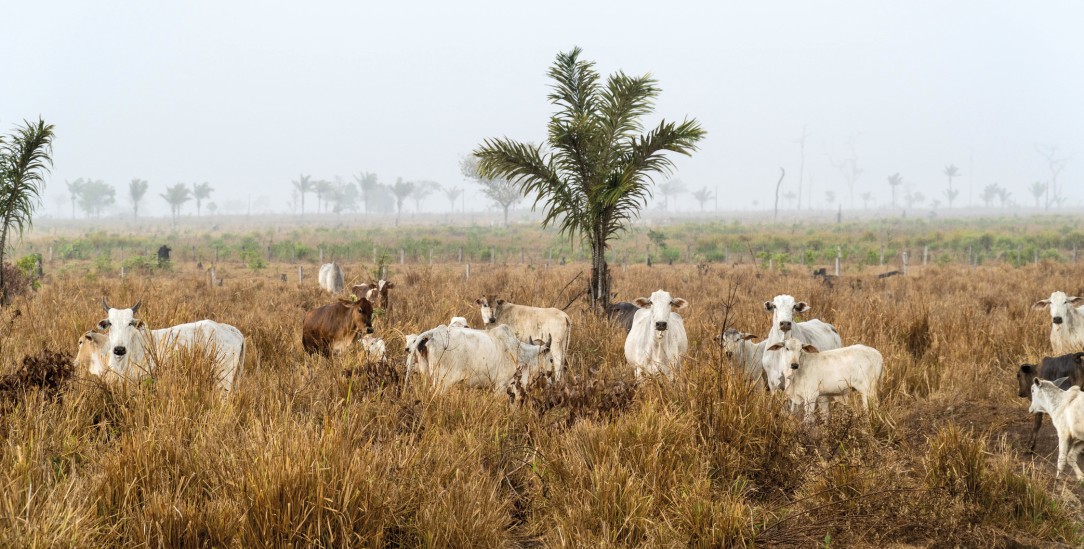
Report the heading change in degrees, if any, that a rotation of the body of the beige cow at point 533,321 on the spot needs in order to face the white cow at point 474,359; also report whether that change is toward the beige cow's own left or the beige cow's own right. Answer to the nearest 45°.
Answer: approximately 90° to the beige cow's own left

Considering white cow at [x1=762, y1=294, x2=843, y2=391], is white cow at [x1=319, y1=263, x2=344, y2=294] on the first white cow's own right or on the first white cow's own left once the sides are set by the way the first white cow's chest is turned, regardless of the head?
on the first white cow's own right

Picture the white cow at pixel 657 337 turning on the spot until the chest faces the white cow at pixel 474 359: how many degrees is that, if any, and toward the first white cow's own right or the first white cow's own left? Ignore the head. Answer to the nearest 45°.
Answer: approximately 45° to the first white cow's own right

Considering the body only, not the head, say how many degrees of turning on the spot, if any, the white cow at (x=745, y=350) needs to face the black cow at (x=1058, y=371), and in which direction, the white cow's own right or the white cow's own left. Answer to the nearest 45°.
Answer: approximately 135° to the white cow's own left

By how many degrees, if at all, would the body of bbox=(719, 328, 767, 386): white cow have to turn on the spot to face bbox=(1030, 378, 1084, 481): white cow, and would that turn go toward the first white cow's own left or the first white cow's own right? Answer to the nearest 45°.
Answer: approximately 90° to the first white cow's own left

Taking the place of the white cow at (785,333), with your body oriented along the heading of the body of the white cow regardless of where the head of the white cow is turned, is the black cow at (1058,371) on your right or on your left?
on your left

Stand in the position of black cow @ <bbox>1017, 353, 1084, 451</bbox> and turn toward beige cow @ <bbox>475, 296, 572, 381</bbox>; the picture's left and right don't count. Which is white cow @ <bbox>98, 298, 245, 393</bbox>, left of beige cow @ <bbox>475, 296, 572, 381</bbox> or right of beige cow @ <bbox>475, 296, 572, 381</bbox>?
left

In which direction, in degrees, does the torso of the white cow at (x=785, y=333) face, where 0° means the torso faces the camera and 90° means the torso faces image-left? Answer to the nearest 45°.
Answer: approximately 45°

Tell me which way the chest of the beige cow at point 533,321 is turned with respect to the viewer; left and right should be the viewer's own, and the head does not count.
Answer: facing to the left of the viewer

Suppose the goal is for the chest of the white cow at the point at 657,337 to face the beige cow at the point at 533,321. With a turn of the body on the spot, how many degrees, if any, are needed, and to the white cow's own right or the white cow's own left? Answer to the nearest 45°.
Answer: approximately 135° to the white cow's own right

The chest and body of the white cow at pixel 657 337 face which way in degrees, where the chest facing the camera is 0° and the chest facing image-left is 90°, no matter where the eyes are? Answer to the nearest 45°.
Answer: approximately 0°

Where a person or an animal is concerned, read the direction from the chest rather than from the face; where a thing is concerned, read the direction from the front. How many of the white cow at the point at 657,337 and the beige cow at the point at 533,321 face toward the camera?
1

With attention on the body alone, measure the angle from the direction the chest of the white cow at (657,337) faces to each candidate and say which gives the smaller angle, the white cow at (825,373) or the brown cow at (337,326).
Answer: the white cow

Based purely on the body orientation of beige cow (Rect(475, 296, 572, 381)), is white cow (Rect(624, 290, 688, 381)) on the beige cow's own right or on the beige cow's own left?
on the beige cow's own left
